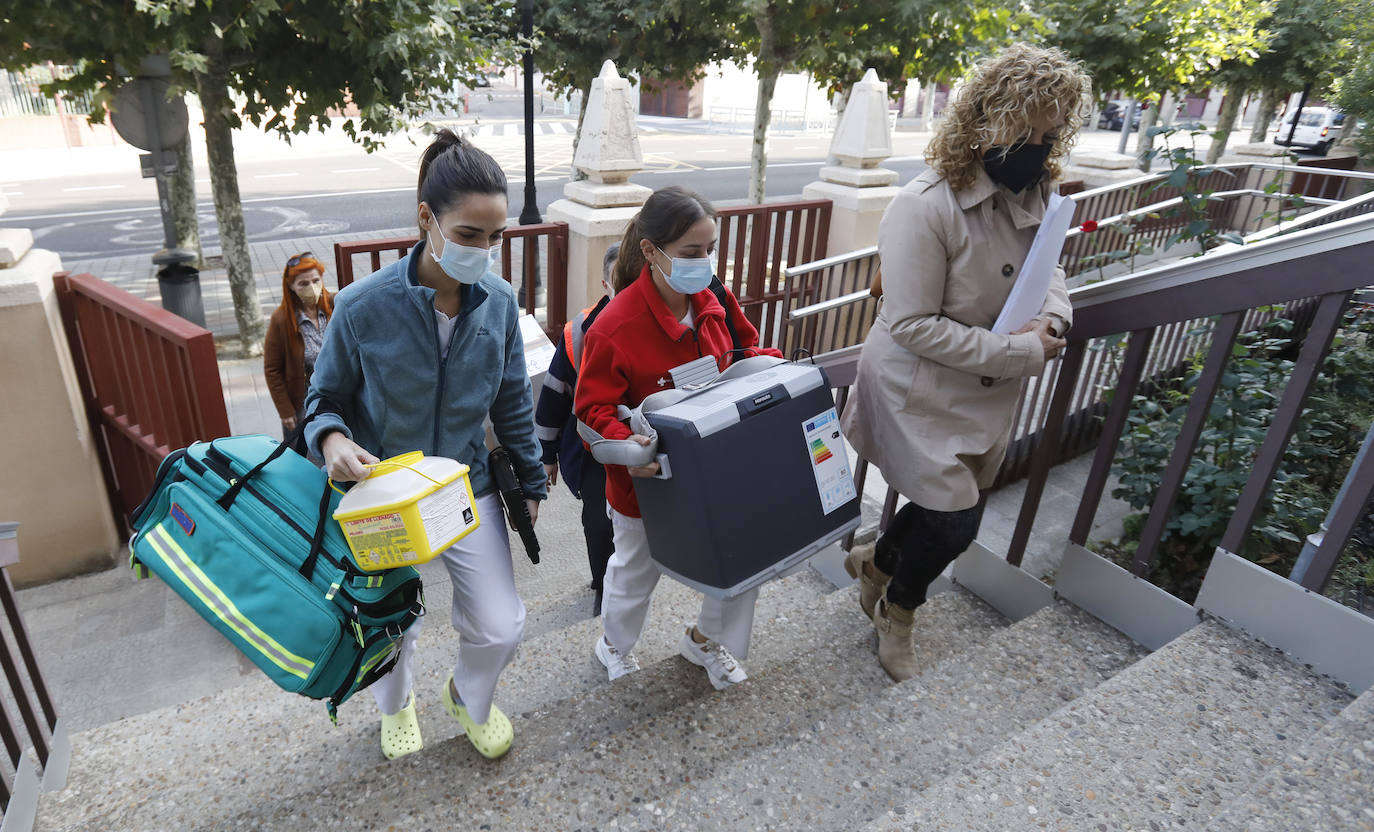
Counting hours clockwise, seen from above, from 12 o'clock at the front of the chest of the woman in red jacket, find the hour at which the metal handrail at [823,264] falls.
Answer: The metal handrail is roughly at 8 o'clock from the woman in red jacket.

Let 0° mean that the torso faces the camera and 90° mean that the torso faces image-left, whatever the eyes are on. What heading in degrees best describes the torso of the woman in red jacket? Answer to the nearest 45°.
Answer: approximately 315°

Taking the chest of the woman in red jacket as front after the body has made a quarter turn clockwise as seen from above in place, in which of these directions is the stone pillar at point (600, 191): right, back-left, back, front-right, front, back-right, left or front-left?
back-right

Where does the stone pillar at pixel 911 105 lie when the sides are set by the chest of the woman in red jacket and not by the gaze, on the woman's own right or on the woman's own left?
on the woman's own left

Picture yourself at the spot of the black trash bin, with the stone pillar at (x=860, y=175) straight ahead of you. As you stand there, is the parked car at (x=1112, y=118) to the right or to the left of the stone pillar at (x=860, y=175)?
left

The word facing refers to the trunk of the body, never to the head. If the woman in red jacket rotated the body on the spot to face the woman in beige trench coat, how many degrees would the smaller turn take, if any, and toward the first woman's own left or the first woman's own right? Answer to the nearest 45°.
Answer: approximately 45° to the first woman's own left

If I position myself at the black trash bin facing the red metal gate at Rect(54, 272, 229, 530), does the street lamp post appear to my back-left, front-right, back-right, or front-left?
back-left
